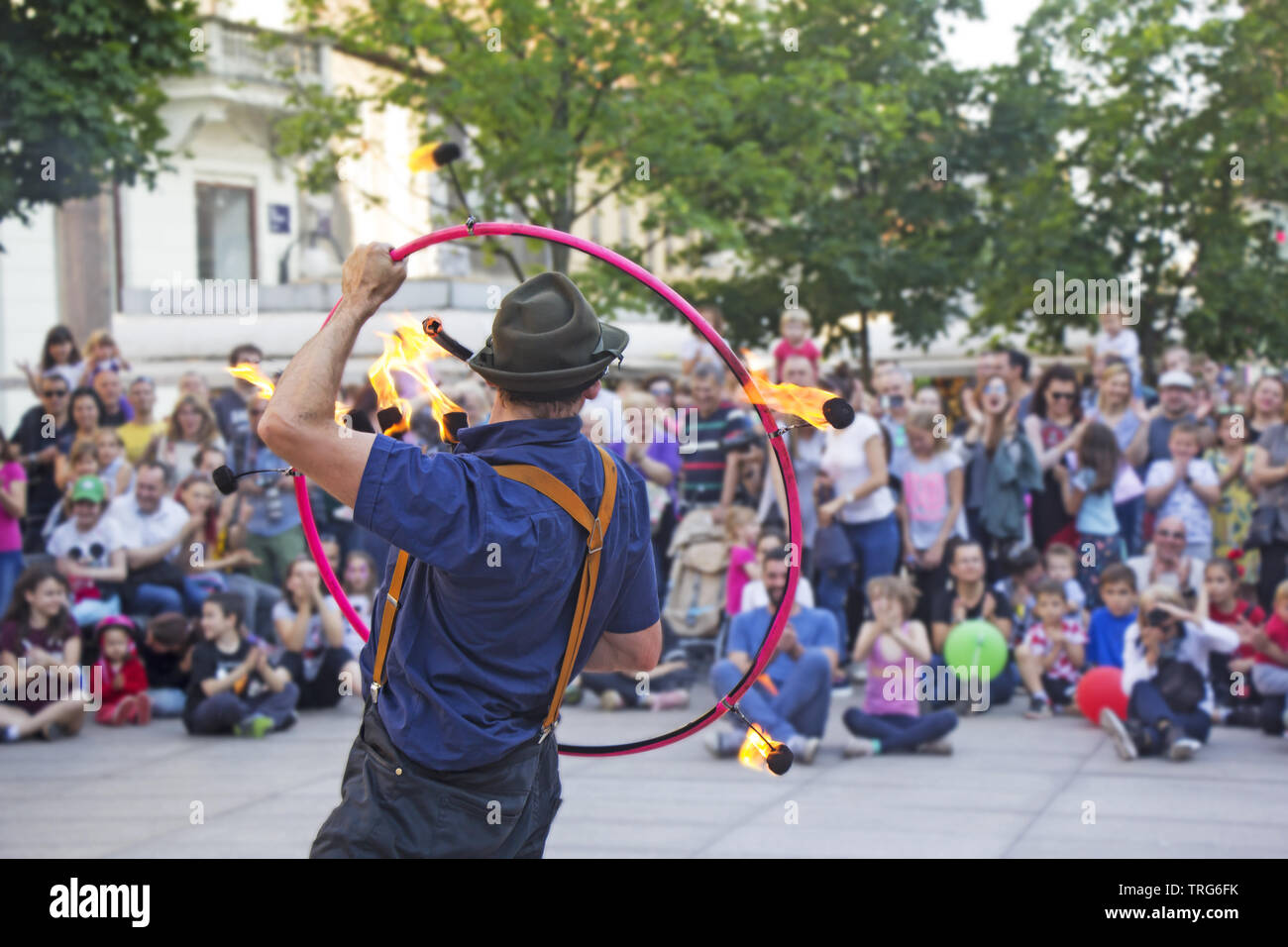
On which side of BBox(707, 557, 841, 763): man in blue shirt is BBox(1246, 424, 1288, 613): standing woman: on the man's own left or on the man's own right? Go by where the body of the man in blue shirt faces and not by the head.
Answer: on the man's own left

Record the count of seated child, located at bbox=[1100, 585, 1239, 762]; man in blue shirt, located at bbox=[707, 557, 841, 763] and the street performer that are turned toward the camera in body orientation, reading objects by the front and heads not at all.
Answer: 2

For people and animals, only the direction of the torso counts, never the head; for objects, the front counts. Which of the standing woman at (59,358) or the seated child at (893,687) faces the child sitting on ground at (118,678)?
the standing woman

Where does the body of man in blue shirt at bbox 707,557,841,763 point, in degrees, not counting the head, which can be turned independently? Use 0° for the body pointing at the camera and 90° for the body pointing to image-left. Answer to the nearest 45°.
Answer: approximately 0°

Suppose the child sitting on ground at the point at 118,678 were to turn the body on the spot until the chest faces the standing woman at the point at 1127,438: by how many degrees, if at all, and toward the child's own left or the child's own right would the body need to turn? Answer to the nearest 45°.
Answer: approximately 90° to the child's own left

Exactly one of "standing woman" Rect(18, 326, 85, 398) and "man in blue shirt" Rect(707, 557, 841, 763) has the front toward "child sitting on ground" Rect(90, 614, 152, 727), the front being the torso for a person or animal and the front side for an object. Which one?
the standing woman

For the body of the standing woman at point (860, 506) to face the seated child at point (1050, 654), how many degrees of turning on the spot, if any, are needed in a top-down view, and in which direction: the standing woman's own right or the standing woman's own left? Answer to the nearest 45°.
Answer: approximately 90° to the standing woman's own left

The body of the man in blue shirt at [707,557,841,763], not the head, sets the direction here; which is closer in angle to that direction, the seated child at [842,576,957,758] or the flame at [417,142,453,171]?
the flame

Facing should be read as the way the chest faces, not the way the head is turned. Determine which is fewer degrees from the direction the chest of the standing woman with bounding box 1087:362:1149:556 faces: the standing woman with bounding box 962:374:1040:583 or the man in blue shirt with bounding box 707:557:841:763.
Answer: the man in blue shirt

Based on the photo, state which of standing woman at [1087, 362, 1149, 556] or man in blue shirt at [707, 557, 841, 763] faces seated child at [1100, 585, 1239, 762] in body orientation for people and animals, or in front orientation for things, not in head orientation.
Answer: the standing woman
